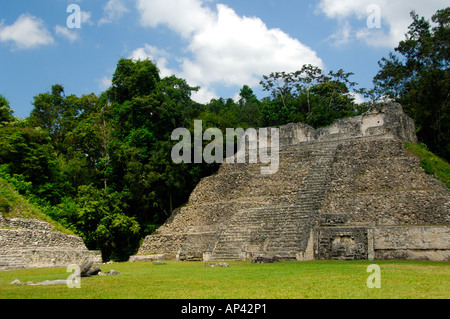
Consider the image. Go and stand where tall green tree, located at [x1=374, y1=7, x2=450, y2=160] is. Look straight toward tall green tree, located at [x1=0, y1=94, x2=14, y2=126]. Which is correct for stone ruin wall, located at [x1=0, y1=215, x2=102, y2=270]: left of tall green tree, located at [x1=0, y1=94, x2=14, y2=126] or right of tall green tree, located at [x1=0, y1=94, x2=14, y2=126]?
left

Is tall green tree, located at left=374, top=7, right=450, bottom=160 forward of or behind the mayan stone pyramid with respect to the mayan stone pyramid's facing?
behind

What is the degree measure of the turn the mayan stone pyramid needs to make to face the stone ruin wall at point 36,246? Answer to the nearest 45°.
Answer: approximately 45° to its right

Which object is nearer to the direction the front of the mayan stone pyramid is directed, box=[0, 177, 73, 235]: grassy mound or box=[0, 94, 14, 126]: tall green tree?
the grassy mound

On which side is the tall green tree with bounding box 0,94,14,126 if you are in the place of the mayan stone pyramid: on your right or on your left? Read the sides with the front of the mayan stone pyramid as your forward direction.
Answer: on your right

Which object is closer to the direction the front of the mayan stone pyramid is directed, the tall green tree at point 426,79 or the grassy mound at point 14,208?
the grassy mound

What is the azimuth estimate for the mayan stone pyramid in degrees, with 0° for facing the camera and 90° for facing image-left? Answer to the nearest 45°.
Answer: approximately 45°

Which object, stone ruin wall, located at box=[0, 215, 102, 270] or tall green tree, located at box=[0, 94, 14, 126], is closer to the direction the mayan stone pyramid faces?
the stone ruin wall

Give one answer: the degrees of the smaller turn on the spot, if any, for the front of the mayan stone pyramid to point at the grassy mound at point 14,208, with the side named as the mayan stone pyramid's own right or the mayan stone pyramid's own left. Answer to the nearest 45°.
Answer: approximately 45° to the mayan stone pyramid's own right
